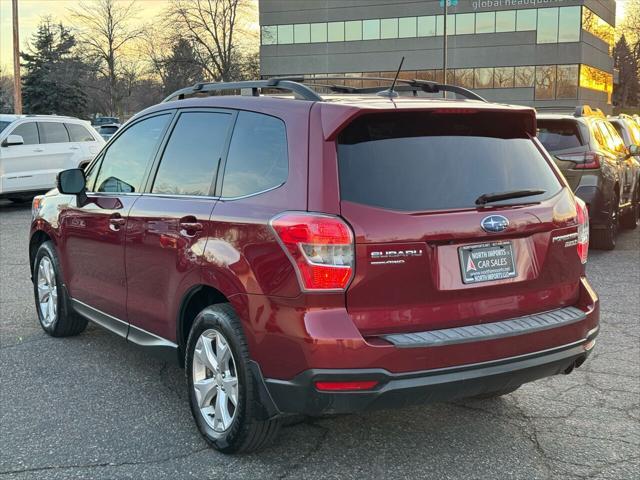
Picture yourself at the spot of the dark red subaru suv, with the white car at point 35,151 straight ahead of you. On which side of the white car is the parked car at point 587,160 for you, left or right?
right

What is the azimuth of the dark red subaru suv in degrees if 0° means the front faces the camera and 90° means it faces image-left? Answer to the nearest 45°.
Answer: approximately 135°

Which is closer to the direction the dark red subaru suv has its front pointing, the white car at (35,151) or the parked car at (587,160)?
the white car

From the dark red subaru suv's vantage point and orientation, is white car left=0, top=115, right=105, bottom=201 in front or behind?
in front

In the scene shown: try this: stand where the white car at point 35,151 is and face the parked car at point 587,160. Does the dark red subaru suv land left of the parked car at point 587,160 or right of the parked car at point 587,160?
right

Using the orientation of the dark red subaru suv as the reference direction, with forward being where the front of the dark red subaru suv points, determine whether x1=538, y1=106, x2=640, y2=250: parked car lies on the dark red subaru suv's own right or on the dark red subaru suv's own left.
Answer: on the dark red subaru suv's own right
